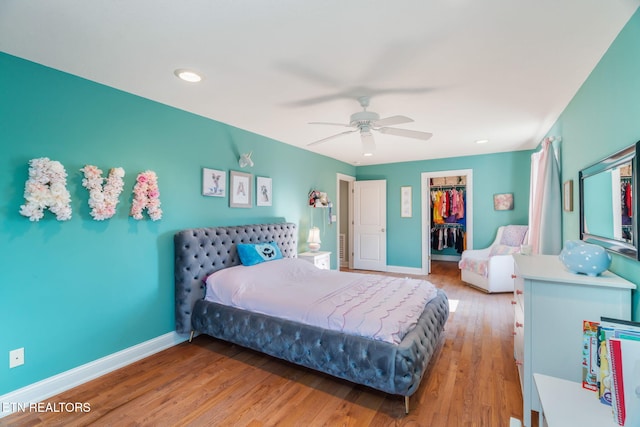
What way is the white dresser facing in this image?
to the viewer's left

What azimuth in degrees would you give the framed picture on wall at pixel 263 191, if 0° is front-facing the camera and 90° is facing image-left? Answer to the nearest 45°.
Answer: approximately 315°

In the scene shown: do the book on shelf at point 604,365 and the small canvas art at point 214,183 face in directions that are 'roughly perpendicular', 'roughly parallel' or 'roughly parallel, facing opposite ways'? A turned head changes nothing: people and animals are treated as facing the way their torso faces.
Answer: roughly perpendicular

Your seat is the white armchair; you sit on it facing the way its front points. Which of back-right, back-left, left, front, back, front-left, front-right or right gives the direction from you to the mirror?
front-left

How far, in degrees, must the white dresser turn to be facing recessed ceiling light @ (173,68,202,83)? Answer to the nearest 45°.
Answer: approximately 45° to its left

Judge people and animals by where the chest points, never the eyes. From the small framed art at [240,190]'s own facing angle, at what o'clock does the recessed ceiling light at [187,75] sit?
The recessed ceiling light is roughly at 2 o'clock from the small framed art.

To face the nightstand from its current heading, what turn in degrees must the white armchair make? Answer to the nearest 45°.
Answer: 0° — it already faces it

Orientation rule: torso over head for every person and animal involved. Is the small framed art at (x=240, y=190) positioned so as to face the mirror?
yes

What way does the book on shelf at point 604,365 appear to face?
toward the camera

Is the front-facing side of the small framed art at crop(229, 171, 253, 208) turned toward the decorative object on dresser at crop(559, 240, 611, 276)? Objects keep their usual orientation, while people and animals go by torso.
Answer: yes

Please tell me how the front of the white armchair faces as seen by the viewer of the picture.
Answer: facing the viewer and to the left of the viewer

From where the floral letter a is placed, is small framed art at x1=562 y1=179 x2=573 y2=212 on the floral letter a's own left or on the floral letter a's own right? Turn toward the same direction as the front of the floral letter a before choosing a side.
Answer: on the floral letter a's own left

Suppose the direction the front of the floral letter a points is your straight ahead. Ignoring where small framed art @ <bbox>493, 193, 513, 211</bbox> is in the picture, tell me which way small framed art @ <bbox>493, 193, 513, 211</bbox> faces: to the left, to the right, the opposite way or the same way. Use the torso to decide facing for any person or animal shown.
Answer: to the right

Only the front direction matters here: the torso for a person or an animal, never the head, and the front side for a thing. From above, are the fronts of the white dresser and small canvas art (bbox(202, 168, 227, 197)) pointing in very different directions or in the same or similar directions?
very different directions

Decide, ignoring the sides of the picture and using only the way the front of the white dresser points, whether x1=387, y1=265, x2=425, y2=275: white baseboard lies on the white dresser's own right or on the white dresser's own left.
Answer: on the white dresser's own right

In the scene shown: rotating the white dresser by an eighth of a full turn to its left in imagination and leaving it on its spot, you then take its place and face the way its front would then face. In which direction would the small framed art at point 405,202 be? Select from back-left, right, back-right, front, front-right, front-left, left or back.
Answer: right

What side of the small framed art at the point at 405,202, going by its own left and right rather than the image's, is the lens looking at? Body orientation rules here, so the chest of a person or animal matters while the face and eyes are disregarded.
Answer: front
